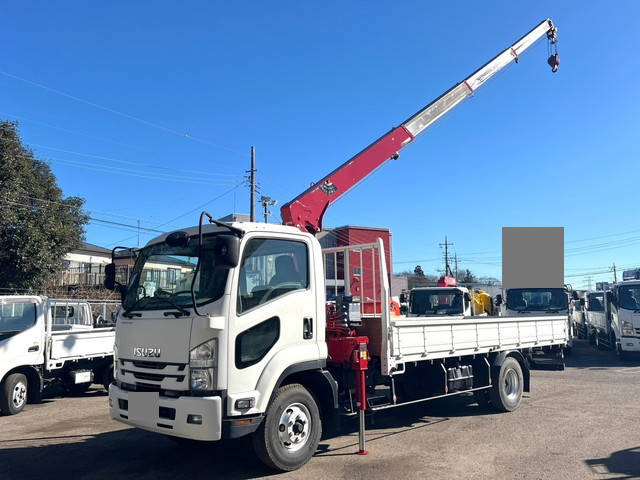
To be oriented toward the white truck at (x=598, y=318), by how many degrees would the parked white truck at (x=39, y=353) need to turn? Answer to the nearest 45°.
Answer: approximately 135° to its left

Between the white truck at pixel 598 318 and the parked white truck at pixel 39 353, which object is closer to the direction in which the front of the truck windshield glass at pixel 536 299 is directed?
the parked white truck

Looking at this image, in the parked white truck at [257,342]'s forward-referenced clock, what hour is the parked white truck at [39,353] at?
the parked white truck at [39,353] is roughly at 3 o'clock from the parked white truck at [257,342].

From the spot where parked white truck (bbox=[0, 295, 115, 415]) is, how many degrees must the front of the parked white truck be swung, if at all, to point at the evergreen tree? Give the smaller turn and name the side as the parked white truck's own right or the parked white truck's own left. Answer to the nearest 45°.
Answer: approximately 135° to the parked white truck's own right

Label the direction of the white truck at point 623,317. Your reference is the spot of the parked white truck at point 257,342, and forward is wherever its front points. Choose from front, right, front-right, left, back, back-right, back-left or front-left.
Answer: back

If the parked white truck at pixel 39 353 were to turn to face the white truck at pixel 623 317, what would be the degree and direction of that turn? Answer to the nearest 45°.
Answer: approximately 135° to its left

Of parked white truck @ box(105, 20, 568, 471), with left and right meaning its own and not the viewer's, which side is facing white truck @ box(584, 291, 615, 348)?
back

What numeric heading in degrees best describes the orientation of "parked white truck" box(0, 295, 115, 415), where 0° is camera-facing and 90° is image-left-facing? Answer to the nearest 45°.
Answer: approximately 45°
